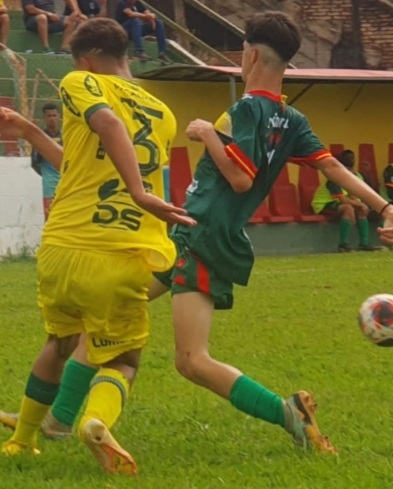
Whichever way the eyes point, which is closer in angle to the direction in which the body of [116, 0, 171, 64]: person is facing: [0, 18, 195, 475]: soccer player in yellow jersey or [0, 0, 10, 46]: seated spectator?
the soccer player in yellow jersey

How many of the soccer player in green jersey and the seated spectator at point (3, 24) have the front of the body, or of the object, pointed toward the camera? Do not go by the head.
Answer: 1

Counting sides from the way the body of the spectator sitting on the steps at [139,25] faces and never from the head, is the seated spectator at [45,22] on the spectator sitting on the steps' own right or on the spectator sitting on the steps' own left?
on the spectator sitting on the steps' own right

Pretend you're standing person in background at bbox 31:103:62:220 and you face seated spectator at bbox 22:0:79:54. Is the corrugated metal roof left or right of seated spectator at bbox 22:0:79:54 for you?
right

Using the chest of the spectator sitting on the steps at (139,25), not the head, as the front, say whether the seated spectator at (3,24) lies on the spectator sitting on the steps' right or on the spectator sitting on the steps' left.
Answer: on the spectator sitting on the steps' right
